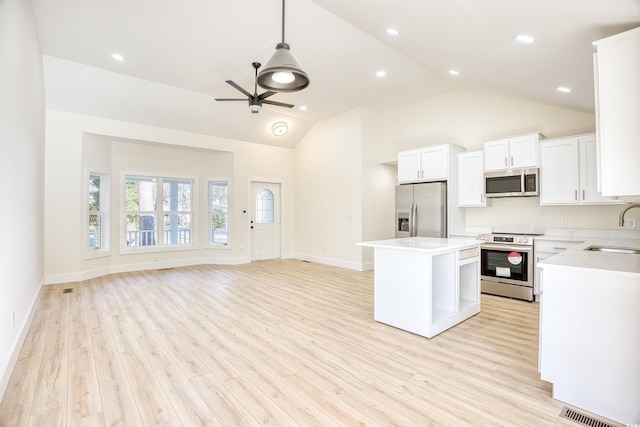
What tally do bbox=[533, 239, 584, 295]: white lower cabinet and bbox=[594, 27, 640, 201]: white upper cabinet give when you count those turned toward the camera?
1

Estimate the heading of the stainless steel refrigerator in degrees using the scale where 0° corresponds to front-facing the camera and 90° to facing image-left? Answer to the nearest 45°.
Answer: approximately 45°

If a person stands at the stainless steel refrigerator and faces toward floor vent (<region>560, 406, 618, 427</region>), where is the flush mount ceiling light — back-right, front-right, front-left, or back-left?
back-right

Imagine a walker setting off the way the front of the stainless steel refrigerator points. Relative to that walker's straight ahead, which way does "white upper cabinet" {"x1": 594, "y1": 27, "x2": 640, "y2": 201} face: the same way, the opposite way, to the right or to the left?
to the right

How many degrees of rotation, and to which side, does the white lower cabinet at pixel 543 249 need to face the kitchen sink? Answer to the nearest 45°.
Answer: approximately 45° to its left

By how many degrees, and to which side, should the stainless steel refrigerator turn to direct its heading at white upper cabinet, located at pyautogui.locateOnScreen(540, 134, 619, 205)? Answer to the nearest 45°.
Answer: approximately 90° to its left

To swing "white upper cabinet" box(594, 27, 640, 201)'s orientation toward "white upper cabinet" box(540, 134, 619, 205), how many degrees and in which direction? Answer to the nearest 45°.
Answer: approximately 90° to its right

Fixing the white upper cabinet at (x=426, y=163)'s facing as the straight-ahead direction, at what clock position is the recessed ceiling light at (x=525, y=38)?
The recessed ceiling light is roughly at 10 o'clock from the white upper cabinet.

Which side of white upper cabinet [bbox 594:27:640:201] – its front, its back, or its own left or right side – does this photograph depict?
left

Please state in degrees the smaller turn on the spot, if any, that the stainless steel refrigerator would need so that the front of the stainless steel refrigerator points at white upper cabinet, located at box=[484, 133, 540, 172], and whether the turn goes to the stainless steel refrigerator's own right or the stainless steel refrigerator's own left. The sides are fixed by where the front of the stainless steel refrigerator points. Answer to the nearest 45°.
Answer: approximately 90° to the stainless steel refrigerator's own left

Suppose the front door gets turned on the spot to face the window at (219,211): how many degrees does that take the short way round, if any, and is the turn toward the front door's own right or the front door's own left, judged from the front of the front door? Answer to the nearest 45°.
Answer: approximately 135° to the front door's own right

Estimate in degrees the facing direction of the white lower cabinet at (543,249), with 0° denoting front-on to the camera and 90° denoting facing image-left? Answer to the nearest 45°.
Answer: approximately 0°
